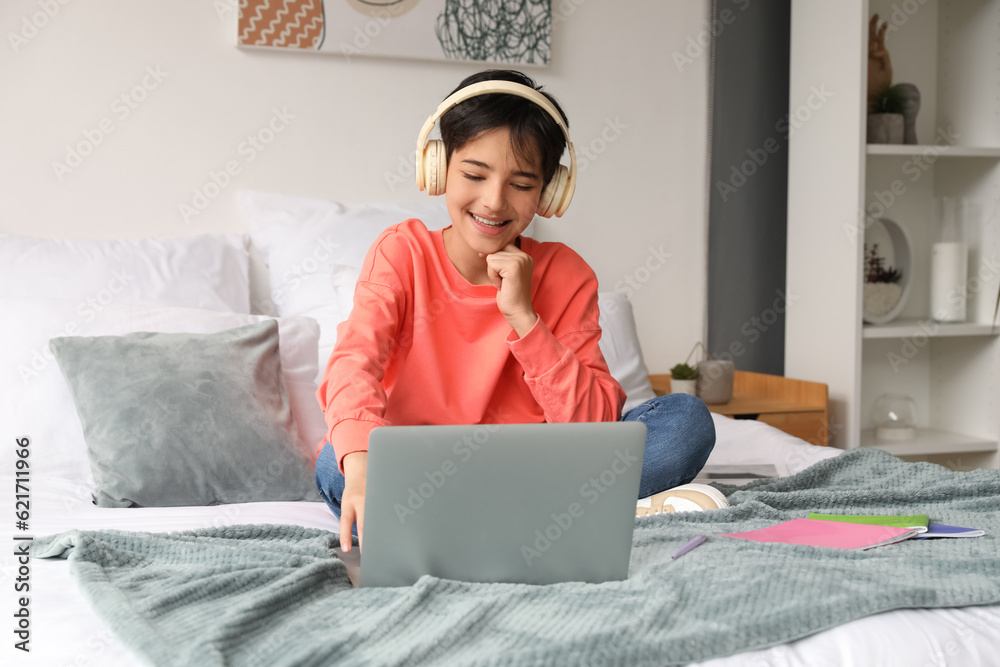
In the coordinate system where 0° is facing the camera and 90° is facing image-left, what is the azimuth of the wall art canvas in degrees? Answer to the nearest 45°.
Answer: approximately 0°

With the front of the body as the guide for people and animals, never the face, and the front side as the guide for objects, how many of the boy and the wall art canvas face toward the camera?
2

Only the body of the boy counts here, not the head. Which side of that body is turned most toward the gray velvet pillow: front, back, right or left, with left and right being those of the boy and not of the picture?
right

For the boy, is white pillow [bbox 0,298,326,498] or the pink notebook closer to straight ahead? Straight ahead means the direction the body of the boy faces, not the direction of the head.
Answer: the pink notebook

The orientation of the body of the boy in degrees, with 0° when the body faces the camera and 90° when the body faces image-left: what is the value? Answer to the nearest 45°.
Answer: approximately 0°
